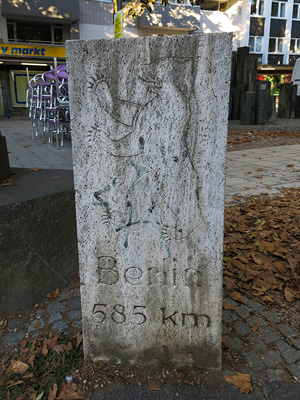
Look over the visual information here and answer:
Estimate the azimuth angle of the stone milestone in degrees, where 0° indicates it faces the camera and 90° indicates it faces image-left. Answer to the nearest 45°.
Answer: approximately 0°

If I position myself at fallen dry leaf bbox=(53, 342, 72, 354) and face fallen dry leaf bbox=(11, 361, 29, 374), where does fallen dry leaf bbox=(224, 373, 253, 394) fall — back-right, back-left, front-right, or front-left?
back-left
